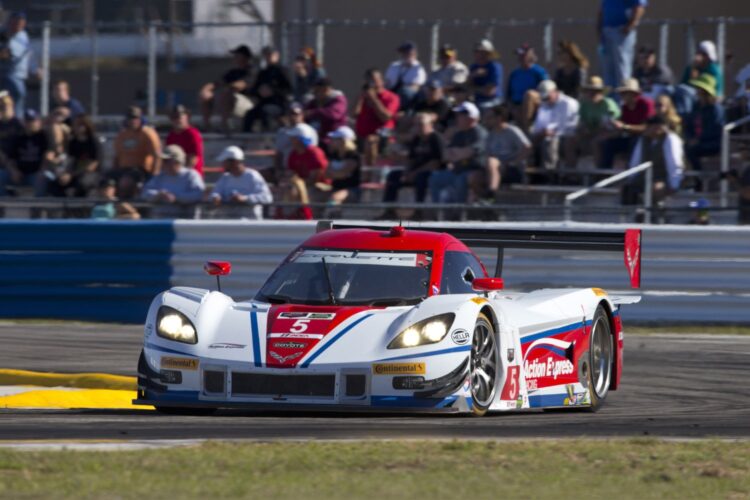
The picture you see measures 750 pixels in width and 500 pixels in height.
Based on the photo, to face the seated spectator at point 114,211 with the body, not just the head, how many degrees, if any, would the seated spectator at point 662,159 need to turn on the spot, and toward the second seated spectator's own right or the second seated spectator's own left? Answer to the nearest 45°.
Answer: approximately 45° to the second seated spectator's own right

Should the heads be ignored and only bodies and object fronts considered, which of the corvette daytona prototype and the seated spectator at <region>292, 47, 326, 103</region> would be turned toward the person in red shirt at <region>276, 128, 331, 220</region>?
the seated spectator

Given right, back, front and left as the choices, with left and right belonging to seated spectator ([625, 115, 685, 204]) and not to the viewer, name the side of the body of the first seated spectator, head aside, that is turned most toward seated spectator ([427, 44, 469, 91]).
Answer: right

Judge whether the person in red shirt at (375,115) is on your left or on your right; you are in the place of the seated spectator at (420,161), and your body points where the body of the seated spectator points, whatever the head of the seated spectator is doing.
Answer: on your right

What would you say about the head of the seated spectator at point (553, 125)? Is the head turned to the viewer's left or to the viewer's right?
to the viewer's left

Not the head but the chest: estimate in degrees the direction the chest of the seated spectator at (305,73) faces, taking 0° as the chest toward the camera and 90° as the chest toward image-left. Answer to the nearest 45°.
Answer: approximately 0°

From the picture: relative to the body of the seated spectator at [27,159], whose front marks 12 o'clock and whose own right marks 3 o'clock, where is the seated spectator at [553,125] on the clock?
the seated spectator at [553,125] is roughly at 10 o'clock from the seated spectator at [27,159].
